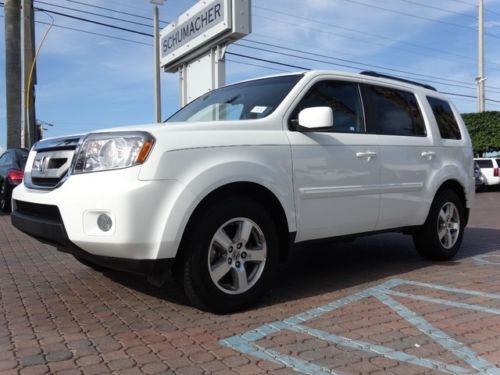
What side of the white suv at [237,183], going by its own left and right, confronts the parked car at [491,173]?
back

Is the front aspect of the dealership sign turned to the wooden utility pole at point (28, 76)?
no

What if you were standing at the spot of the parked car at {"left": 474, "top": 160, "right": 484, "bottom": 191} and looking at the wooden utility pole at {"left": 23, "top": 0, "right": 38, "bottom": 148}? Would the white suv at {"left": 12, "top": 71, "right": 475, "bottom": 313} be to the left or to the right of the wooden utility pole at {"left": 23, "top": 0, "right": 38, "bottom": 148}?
left

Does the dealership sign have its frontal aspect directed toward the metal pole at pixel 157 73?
no

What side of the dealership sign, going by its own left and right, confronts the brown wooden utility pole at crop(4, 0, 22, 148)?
front

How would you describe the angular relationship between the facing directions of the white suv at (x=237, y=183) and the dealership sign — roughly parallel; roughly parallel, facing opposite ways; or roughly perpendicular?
roughly parallel

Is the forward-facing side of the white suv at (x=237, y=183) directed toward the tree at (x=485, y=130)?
no

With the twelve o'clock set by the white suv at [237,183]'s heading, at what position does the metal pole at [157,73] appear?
The metal pole is roughly at 4 o'clock from the white suv.

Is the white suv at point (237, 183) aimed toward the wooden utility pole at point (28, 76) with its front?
no

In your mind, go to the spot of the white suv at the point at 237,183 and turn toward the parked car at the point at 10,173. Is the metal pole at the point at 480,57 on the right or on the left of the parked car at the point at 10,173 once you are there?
right

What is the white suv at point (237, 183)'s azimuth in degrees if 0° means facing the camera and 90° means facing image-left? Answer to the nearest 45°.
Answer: approximately 45°

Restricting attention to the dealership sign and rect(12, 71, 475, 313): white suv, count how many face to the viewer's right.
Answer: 0

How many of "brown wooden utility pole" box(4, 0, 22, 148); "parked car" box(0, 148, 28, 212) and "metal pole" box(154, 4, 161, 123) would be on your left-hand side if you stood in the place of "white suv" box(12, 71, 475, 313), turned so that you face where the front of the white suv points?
0

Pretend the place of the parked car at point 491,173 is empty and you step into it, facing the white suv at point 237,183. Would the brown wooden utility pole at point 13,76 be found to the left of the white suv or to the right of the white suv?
right

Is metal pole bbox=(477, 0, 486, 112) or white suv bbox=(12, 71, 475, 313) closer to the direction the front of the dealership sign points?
the white suv

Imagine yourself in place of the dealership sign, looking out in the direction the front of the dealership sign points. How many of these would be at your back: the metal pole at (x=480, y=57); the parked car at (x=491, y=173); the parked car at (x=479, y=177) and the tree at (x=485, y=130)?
4

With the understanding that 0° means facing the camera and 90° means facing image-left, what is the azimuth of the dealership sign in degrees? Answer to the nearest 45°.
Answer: approximately 45°
